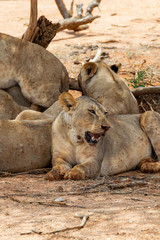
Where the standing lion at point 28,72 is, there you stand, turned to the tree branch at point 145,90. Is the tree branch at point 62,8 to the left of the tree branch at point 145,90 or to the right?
left

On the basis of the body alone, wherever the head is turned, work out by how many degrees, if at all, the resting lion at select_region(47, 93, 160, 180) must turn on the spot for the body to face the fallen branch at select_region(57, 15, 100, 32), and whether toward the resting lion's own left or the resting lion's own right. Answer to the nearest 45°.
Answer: approximately 135° to the resting lion's own right

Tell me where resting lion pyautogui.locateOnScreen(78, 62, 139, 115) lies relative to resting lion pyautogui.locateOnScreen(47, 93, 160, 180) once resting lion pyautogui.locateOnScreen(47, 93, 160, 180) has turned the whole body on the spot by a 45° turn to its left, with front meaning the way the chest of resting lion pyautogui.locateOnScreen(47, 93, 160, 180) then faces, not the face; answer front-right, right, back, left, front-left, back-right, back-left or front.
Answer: back

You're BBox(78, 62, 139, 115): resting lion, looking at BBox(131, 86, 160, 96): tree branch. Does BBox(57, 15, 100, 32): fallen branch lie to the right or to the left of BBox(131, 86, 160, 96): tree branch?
left

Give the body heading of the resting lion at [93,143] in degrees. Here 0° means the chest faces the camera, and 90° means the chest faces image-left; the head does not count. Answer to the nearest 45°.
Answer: approximately 45°

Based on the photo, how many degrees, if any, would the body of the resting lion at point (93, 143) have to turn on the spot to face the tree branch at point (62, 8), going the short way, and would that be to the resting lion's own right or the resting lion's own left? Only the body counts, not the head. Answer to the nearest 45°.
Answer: approximately 135° to the resting lion's own right
